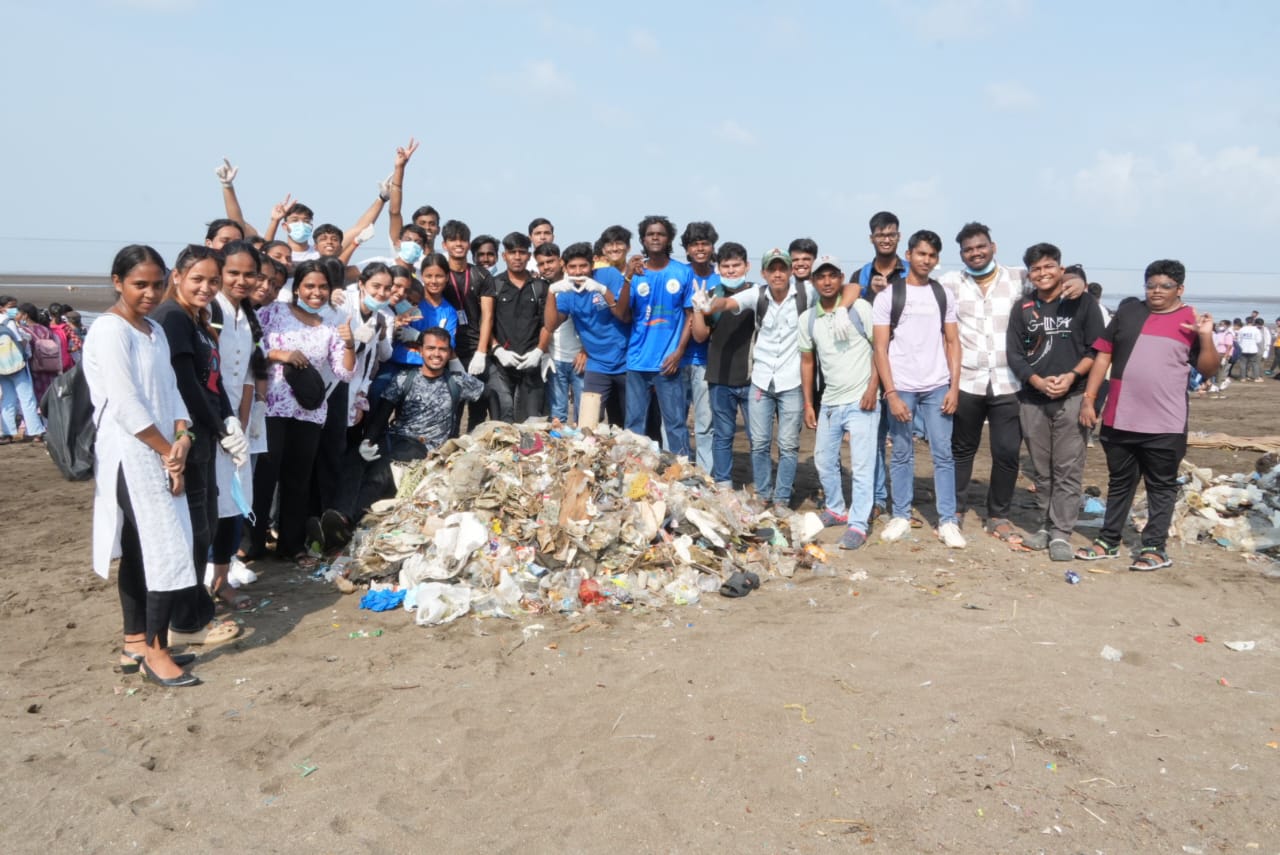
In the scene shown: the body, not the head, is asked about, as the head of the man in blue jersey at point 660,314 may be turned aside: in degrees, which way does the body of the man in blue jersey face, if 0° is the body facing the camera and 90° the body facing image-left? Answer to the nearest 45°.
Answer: approximately 0°

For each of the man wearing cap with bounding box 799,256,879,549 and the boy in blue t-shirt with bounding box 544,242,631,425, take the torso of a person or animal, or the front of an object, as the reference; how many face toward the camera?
2

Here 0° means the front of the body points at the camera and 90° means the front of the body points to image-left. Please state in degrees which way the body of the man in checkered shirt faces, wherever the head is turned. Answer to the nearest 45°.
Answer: approximately 0°

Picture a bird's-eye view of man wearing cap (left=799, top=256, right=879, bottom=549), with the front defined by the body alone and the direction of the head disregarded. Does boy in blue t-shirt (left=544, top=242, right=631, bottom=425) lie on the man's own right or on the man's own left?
on the man's own right

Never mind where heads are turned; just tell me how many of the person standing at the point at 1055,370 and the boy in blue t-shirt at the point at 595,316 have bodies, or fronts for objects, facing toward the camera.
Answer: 2

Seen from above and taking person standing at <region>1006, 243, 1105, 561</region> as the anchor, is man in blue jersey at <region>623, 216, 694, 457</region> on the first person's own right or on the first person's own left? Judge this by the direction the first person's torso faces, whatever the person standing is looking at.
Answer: on the first person's own right

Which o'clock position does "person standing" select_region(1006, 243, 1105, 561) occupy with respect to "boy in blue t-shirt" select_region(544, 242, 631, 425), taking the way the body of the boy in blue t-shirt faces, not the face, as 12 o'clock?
The person standing is roughly at 10 o'clock from the boy in blue t-shirt.
